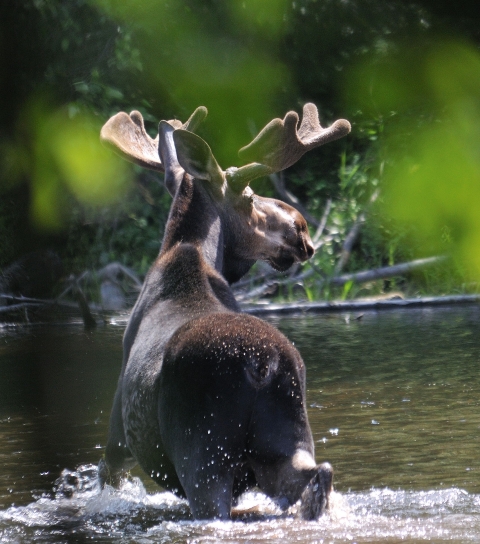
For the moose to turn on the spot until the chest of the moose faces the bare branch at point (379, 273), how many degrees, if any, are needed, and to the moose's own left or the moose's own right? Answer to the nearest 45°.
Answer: approximately 45° to the moose's own right

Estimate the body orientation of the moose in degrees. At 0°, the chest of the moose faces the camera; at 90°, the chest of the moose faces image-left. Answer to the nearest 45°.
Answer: approximately 135°

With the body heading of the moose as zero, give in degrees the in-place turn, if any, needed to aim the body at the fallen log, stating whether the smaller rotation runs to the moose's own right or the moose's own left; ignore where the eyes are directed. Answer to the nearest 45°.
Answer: approximately 45° to the moose's own right
